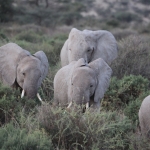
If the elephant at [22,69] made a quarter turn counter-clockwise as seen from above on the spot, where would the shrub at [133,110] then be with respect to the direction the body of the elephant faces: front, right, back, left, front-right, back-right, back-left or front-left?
front-right

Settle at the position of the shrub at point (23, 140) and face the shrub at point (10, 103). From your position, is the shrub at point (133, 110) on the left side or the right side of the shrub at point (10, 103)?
right

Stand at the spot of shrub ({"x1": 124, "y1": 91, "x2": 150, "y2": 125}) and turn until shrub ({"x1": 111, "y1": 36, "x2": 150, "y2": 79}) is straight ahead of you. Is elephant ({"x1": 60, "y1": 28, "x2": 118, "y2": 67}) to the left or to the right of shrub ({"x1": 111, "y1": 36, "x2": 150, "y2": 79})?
left

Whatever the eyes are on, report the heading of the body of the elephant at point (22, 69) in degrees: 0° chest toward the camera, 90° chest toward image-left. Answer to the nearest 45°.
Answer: approximately 315°

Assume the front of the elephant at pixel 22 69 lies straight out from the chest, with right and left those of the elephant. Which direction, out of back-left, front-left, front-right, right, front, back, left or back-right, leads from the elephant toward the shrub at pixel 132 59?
left

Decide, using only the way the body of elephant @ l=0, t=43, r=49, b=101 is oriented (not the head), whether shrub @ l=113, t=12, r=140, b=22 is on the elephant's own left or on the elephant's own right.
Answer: on the elephant's own left
